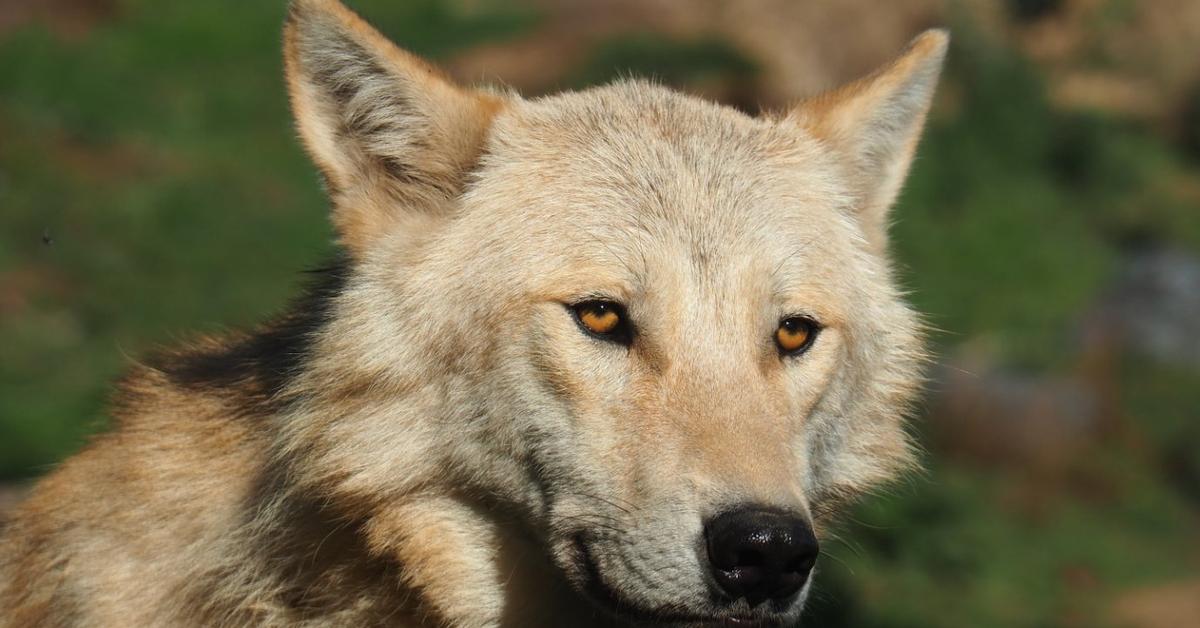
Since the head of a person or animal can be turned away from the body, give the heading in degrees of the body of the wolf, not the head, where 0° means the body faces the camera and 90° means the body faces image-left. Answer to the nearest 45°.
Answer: approximately 315°
